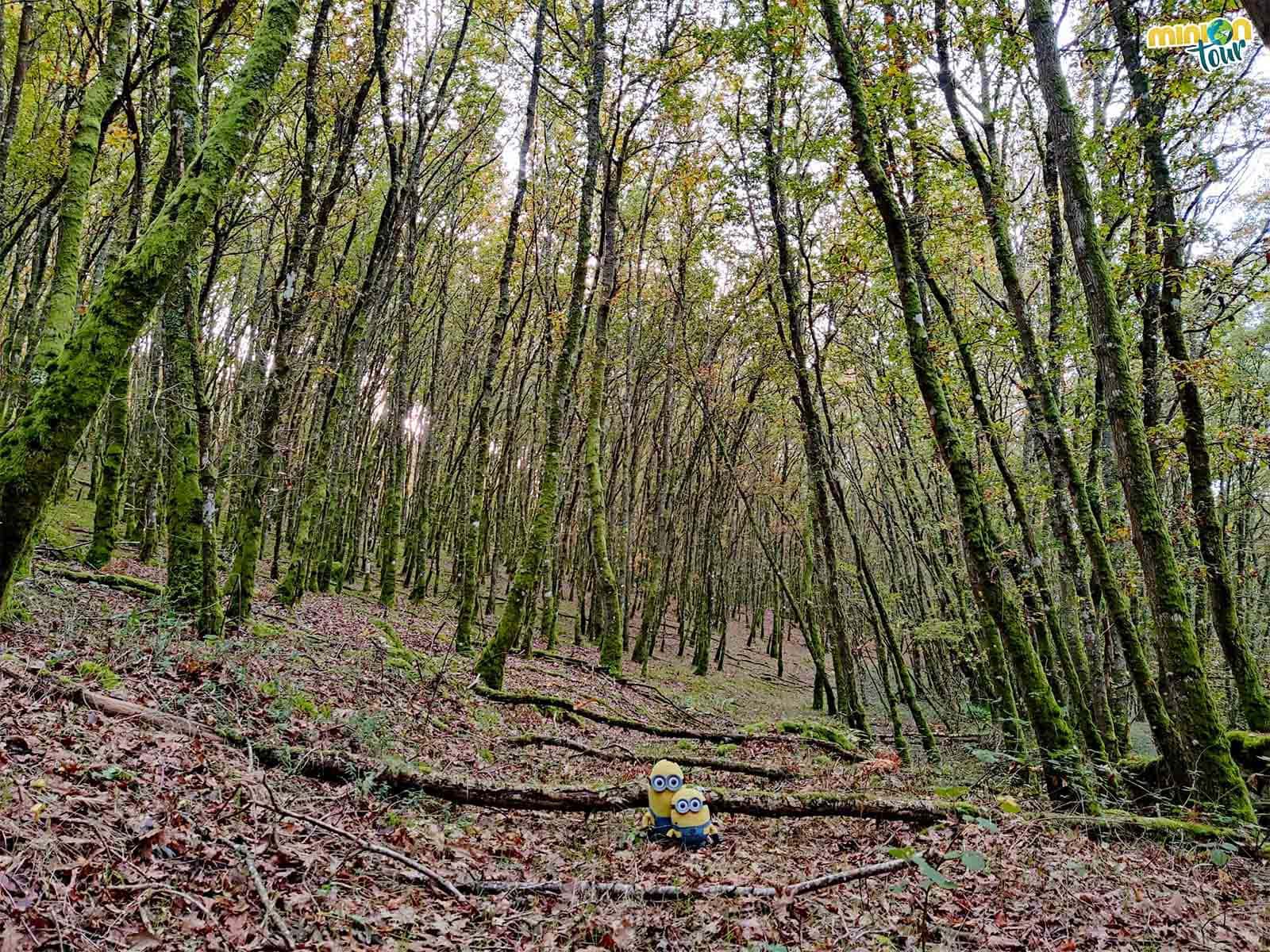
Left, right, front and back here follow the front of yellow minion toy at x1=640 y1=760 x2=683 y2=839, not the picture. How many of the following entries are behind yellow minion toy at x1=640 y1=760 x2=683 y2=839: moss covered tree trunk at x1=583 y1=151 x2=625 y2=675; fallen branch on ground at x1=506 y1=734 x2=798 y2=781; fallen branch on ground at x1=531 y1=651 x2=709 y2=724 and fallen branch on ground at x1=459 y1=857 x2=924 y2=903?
3

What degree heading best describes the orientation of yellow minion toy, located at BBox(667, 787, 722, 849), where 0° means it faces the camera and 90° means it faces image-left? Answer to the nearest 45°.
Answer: approximately 0°

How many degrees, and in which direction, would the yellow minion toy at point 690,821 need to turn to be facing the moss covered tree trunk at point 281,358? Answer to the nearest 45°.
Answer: approximately 135° to its right

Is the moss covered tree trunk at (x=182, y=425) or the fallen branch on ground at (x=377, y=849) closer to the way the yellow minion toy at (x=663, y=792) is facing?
the fallen branch on ground

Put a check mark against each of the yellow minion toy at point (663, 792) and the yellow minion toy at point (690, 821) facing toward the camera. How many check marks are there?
2

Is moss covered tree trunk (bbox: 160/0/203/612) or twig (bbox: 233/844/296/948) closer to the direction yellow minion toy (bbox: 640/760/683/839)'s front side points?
the twig

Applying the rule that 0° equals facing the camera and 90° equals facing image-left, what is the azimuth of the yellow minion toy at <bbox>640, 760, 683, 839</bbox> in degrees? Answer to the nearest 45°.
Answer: approximately 0°
